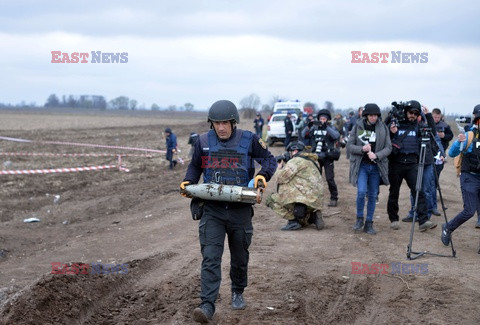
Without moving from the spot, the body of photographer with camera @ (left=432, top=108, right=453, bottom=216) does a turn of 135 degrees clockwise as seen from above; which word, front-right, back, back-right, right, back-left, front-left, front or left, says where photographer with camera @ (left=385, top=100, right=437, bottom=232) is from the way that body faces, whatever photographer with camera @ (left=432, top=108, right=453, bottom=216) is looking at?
back

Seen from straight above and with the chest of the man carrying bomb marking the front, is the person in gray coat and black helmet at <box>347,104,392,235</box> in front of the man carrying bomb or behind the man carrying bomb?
behind

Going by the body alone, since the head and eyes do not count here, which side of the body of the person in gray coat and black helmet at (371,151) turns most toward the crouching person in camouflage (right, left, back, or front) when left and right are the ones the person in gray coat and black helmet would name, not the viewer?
right

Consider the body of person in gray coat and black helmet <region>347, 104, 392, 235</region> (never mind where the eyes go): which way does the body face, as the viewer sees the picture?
toward the camera

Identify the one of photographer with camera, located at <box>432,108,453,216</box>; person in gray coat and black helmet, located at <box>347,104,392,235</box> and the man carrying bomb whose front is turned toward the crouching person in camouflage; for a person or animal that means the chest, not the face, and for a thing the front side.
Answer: photographer with camera, located at <box>432,108,453,216</box>

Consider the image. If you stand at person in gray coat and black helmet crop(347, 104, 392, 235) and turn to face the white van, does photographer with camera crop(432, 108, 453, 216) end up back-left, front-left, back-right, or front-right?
front-right

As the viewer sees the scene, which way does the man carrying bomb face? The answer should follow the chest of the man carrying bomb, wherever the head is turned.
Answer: toward the camera

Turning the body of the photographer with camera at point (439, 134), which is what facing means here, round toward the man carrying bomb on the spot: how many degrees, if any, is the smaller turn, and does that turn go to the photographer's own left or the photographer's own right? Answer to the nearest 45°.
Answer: approximately 45° to the photographer's own left

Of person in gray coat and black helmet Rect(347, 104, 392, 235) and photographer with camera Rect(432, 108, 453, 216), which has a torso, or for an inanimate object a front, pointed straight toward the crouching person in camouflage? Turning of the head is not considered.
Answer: photographer with camera Rect(432, 108, 453, 216)

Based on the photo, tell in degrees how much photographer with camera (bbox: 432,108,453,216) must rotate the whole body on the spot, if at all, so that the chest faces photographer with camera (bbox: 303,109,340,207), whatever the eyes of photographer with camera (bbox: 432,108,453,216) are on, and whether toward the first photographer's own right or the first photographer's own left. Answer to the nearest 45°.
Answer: approximately 45° to the first photographer's own right

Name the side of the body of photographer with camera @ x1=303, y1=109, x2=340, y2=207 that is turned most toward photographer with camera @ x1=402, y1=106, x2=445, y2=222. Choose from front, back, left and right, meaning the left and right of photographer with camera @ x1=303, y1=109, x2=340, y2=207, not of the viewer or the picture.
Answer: left

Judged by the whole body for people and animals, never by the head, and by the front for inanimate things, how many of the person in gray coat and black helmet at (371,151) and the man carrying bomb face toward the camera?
2

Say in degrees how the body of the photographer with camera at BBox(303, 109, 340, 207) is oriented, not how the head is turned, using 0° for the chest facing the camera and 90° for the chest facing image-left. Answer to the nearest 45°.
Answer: approximately 45°

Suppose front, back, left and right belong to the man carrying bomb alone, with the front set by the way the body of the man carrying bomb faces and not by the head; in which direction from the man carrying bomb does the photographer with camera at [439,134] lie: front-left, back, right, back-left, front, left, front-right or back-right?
back-left

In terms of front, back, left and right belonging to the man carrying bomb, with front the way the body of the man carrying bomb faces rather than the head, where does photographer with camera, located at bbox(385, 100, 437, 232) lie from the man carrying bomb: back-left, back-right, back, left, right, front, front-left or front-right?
back-left
